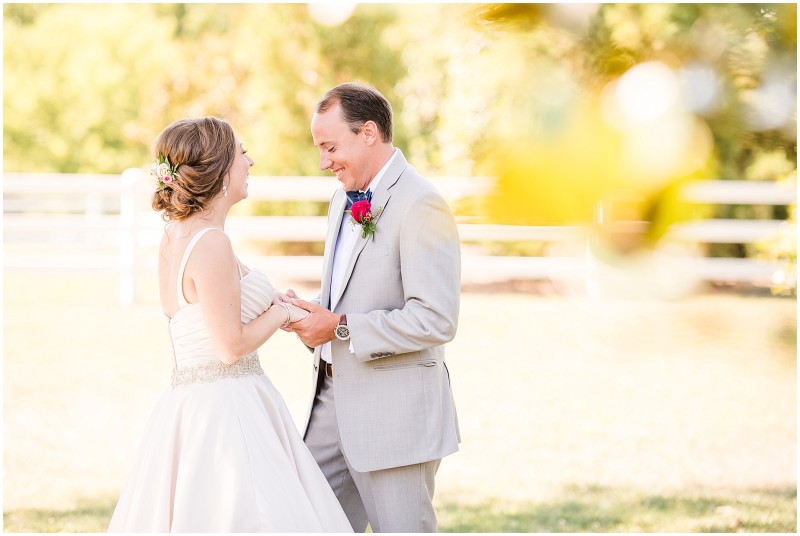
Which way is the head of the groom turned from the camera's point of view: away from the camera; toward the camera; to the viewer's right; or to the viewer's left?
to the viewer's left

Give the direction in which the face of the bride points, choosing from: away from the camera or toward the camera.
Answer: away from the camera

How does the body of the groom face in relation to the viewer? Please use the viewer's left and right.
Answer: facing to the left of the viewer
